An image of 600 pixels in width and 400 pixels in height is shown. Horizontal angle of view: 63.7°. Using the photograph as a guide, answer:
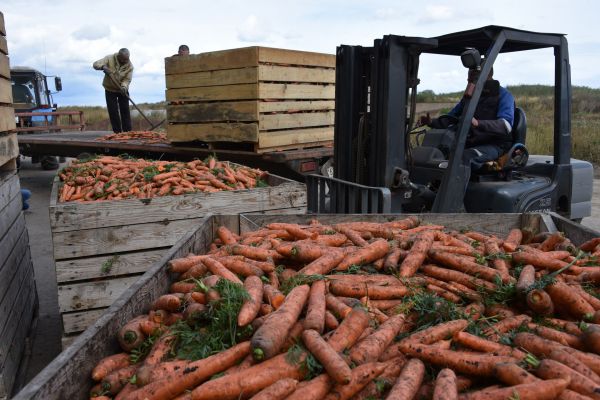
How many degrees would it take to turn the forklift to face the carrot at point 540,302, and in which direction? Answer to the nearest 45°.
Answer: approximately 45° to its left

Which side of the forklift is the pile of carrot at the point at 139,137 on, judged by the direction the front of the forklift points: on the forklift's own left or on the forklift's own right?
on the forklift's own right

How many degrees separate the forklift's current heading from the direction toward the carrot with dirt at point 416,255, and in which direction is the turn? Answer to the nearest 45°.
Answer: approximately 45° to its left

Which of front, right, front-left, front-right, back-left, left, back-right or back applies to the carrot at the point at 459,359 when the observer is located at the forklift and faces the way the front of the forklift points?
front-left

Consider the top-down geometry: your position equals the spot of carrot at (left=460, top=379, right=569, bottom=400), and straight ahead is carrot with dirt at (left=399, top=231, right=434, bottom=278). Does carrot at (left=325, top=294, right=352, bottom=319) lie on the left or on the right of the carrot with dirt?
left

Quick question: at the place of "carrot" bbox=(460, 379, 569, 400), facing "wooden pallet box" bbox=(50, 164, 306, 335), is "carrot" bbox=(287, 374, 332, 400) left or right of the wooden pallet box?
left

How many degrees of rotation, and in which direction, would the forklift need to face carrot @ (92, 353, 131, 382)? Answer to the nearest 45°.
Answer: approximately 45° to its left

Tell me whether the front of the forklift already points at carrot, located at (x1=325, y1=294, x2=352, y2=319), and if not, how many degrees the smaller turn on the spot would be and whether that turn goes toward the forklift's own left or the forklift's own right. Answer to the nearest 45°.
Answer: approximately 45° to the forklift's own left

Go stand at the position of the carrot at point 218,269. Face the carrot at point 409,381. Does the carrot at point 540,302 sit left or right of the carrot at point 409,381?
left

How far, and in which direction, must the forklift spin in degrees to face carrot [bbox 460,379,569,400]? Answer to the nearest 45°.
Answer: approximately 45° to its left

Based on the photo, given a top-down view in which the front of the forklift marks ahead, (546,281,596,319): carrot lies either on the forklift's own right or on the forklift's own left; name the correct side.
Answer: on the forklift's own left
